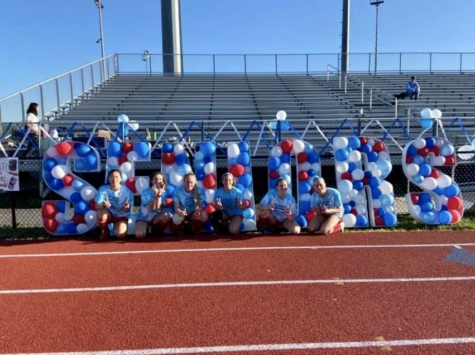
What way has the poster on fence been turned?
toward the camera

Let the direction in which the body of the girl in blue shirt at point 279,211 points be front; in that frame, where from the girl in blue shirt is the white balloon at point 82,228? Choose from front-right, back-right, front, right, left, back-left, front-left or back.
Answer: right

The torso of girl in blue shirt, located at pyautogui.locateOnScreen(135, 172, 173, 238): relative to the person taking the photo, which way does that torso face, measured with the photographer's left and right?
facing the viewer

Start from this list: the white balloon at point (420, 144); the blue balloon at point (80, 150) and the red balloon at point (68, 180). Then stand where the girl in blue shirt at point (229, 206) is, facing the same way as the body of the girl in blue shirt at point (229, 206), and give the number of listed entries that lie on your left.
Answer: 1

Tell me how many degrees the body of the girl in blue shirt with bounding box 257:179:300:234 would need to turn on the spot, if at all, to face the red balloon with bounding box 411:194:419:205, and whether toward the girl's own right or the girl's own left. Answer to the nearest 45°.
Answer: approximately 90° to the girl's own left

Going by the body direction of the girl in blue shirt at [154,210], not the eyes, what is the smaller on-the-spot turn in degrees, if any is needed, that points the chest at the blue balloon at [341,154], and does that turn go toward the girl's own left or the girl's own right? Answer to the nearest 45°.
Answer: approximately 90° to the girl's own left

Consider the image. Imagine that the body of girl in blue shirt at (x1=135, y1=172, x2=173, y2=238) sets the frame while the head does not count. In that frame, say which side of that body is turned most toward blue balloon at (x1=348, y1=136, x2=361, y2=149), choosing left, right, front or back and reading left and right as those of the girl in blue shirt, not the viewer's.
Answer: left

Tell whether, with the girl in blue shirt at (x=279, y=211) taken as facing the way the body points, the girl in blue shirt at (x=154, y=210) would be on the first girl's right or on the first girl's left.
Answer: on the first girl's right

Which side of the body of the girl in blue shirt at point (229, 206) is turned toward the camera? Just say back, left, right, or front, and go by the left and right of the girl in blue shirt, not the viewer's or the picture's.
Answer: front

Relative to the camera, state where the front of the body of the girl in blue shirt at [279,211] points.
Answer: toward the camera

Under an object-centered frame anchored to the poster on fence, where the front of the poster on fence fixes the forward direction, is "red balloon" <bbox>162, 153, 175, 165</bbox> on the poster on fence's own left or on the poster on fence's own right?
on the poster on fence's own left

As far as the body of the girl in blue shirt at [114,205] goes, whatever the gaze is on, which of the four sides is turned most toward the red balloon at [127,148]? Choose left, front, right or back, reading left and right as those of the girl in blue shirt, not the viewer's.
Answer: back
